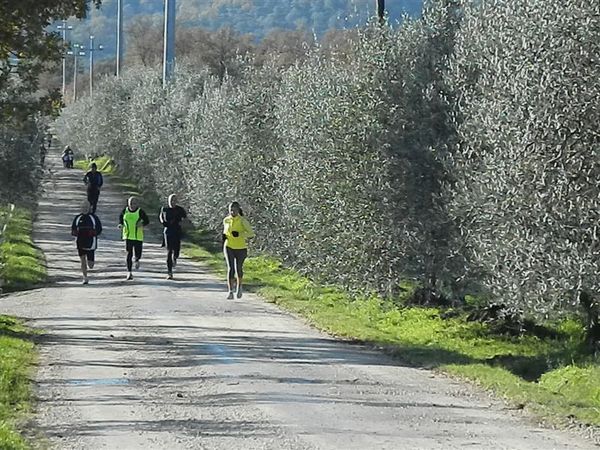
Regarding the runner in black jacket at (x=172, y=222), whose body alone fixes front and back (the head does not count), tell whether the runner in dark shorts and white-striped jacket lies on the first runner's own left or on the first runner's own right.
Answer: on the first runner's own right

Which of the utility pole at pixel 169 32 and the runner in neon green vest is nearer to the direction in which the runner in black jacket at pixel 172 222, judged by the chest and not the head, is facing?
the runner in neon green vest

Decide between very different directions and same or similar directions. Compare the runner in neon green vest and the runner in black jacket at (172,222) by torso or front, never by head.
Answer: same or similar directions

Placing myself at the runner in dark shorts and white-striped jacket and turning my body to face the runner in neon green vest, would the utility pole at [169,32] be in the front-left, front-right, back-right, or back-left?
front-left

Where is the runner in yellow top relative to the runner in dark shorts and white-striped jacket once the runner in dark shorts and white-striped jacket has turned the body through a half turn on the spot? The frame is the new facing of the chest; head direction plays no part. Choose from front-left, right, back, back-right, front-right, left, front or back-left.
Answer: back-right

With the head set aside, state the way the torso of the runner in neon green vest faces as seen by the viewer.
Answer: toward the camera

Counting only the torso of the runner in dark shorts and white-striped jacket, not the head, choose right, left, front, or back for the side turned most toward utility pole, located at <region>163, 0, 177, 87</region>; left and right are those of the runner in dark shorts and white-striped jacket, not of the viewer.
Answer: back

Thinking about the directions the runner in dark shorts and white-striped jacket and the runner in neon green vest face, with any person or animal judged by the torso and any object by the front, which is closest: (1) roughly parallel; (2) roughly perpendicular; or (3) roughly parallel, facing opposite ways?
roughly parallel

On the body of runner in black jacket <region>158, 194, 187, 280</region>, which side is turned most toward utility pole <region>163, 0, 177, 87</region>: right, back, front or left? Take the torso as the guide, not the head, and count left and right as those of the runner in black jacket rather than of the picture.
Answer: back

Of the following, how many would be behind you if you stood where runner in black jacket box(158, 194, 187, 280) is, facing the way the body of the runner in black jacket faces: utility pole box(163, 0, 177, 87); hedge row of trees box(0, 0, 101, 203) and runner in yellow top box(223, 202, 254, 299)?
2

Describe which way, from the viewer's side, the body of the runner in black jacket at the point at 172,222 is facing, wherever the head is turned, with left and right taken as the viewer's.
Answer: facing the viewer
